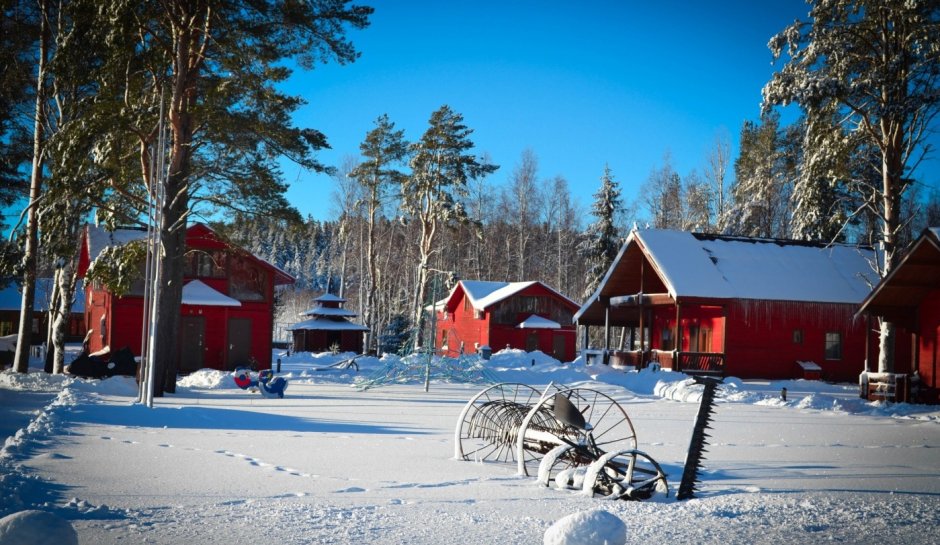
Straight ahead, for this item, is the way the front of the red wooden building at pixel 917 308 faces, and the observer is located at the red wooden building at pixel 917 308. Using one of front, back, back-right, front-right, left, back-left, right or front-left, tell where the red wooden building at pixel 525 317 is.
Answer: right

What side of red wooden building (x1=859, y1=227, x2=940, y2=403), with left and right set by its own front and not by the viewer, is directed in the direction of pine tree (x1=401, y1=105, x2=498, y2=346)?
right

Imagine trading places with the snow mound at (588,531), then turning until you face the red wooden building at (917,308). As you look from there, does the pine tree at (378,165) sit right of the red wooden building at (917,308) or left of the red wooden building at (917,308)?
left

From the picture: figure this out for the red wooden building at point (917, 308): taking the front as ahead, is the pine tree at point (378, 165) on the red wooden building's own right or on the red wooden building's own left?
on the red wooden building's own right

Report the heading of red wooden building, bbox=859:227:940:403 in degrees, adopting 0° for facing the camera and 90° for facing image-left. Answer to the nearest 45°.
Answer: approximately 45°

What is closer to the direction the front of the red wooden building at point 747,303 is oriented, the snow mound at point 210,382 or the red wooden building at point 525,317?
the snow mound

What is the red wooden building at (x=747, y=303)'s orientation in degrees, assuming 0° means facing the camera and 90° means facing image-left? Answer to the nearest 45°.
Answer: approximately 45°

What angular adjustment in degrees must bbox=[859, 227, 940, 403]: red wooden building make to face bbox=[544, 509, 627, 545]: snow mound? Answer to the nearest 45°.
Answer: approximately 45° to its left

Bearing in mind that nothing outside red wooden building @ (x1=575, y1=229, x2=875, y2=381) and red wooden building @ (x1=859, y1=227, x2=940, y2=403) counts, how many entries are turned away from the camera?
0
